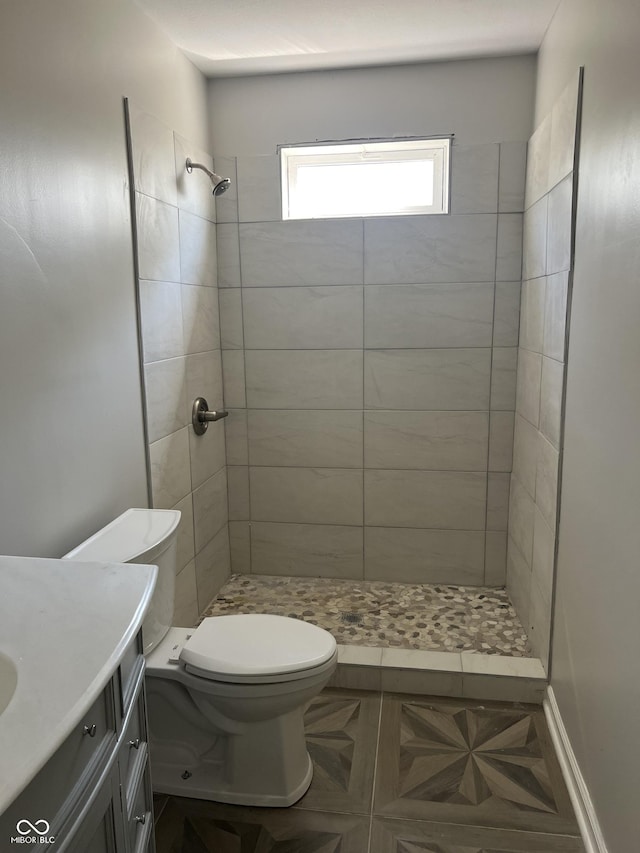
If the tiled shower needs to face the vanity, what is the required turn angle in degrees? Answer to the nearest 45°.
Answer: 0° — it already faces it

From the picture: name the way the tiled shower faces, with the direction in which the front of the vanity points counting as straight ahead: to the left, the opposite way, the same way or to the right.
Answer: to the right

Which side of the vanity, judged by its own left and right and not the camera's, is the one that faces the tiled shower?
left

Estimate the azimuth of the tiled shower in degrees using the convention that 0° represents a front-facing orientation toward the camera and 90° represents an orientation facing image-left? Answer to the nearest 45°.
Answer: approximately 0°

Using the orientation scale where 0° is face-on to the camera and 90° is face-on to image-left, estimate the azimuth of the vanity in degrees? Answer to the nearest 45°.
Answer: approximately 315°

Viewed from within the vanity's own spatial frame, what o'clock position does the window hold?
The window is roughly at 9 o'clock from the vanity.
